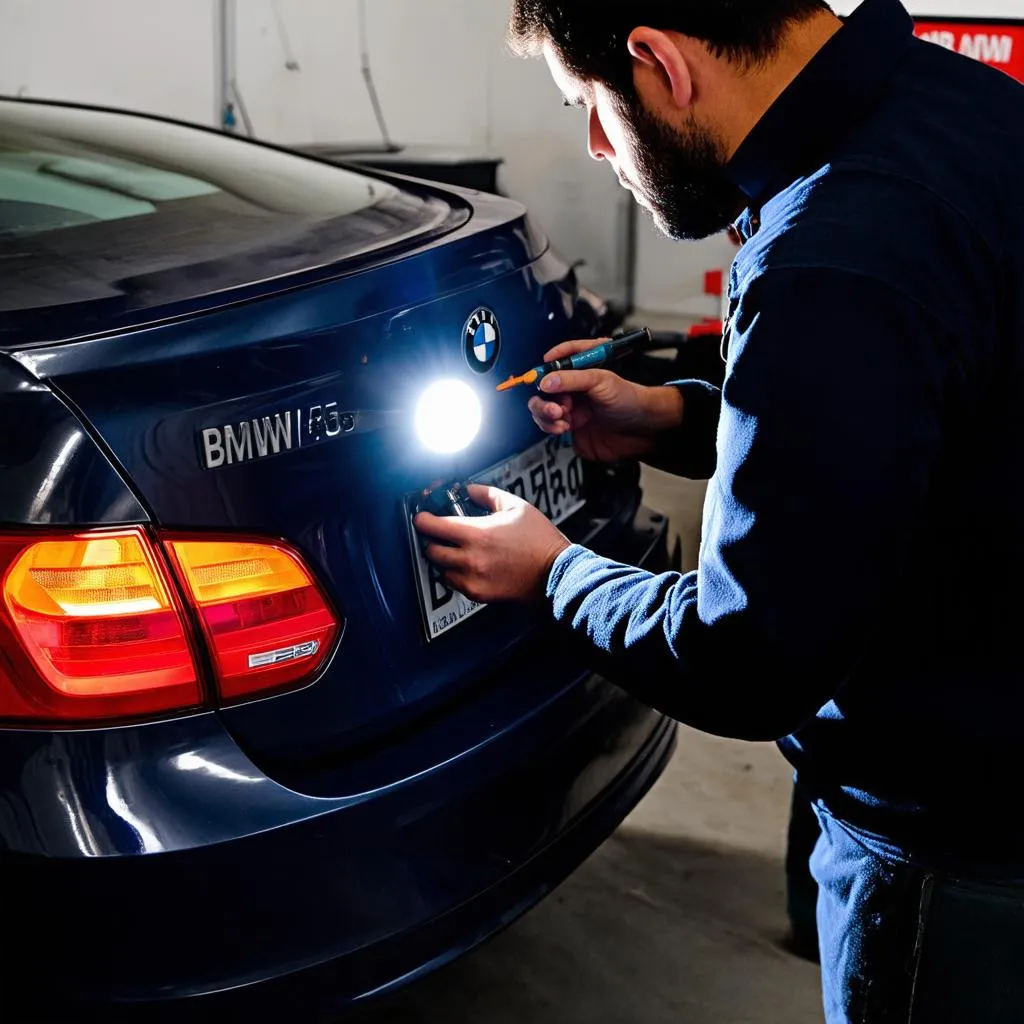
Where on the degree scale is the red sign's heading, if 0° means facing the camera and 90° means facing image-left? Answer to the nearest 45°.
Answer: approximately 0°

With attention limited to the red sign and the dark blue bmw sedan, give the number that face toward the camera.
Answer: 1

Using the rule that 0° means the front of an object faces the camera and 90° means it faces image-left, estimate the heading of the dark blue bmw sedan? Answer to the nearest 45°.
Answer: approximately 135°

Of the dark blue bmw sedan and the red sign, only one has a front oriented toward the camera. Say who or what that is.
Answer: the red sign

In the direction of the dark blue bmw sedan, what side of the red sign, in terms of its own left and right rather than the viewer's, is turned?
front

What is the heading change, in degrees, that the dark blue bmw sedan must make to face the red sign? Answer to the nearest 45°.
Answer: approximately 90° to its right
